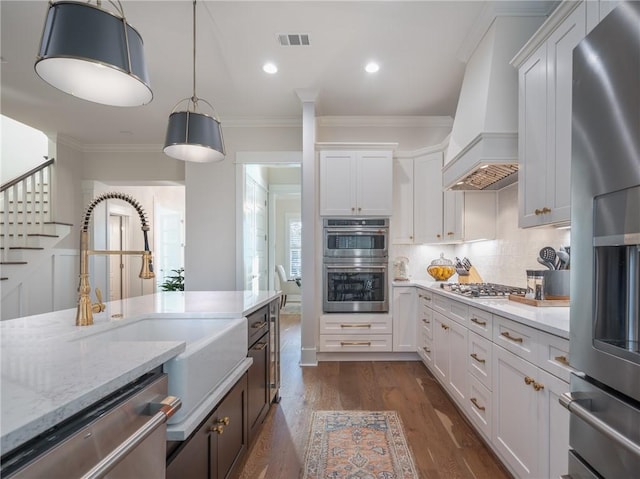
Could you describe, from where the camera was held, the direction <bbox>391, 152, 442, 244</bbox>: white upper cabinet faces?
facing the viewer and to the left of the viewer

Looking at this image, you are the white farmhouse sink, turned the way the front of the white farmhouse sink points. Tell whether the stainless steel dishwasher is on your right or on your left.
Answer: on your right

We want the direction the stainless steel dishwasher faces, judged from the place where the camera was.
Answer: facing the viewer and to the right of the viewer

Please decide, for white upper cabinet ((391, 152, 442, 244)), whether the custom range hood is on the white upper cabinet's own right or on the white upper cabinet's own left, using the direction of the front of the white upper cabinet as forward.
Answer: on the white upper cabinet's own left

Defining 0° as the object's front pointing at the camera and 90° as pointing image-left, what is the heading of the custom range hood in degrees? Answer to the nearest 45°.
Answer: approximately 45°

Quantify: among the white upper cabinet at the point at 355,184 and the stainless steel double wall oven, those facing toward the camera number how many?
2

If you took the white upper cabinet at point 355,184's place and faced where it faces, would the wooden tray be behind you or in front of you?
in front
